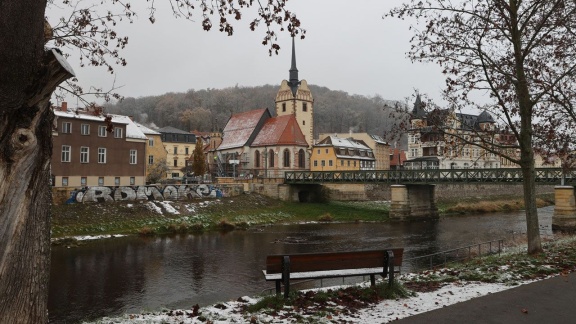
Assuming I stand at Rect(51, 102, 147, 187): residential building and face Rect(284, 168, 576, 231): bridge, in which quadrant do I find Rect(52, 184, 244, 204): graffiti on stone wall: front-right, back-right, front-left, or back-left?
front-right

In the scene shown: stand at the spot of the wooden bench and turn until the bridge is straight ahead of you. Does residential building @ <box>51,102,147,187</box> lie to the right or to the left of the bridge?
left

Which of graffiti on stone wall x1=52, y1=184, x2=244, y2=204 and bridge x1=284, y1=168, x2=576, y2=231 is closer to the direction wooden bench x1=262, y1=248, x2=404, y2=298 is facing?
the graffiti on stone wall

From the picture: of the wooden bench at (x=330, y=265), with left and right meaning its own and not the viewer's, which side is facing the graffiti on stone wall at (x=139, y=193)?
front

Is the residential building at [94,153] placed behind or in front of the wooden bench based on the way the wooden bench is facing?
in front

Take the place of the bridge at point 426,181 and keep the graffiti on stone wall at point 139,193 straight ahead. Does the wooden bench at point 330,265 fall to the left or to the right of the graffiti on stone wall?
left

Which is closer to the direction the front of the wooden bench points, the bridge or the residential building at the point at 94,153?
the residential building

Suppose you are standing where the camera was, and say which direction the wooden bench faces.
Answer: facing away from the viewer and to the left of the viewer
